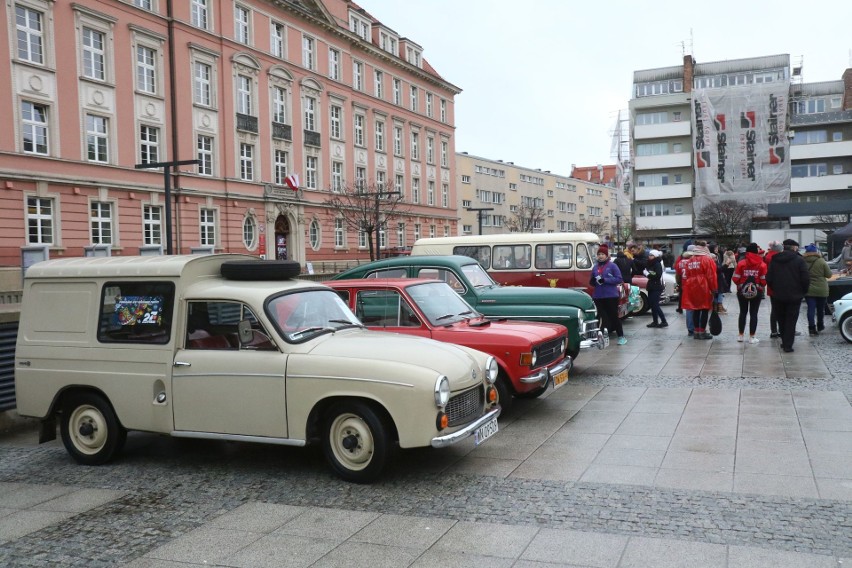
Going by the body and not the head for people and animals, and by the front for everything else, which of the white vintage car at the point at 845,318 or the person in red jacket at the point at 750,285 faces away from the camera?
the person in red jacket

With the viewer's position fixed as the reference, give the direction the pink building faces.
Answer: facing the viewer and to the right of the viewer

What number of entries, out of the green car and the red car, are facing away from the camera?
0

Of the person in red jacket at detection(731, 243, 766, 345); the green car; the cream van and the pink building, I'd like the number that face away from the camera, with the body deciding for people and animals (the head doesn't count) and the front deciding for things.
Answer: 1

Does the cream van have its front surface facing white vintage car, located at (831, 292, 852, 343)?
no

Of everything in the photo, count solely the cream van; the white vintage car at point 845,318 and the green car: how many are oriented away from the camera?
0

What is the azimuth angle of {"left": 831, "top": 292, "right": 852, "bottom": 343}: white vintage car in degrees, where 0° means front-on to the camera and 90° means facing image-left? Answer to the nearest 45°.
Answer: approximately 90°

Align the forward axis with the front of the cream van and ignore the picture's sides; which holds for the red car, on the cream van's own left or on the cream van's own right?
on the cream van's own left

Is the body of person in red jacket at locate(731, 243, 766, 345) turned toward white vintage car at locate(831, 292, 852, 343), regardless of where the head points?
no

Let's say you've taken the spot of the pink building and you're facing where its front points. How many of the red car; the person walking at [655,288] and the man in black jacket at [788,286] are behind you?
0

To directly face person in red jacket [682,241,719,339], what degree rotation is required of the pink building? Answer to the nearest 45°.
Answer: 0° — it already faces them

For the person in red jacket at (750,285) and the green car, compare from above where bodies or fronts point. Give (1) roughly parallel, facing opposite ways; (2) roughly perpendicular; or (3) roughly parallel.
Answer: roughly perpendicular

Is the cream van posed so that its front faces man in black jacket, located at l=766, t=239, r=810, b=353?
no

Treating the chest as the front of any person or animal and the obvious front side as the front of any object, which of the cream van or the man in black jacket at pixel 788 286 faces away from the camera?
the man in black jacket

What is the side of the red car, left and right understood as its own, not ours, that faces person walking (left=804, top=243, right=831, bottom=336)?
left
